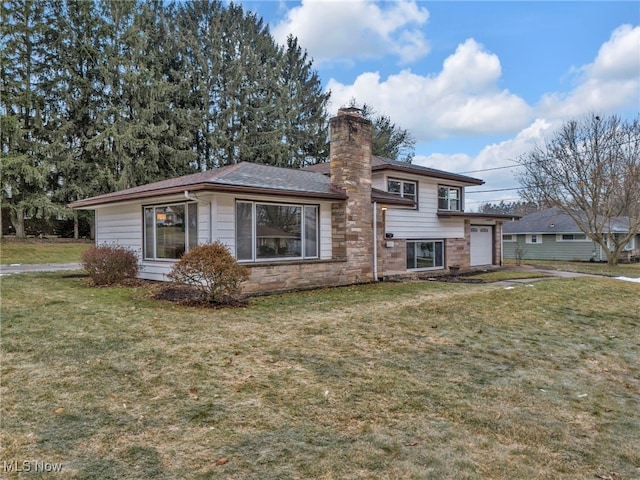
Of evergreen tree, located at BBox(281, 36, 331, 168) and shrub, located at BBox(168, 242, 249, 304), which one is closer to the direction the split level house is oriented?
the shrub

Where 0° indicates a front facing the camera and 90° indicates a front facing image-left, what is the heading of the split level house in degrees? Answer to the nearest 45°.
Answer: approximately 315°

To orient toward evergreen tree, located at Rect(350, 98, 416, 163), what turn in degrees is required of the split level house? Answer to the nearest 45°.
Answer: approximately 135° to its left

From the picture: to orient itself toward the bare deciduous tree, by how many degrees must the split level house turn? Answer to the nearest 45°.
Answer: approximately 90° to its left

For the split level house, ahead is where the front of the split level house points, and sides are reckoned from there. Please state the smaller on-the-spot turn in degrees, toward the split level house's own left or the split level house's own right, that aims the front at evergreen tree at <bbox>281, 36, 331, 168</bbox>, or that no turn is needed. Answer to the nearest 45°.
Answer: approximately 135° to the split level house's own left

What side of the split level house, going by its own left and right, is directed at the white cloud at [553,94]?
left

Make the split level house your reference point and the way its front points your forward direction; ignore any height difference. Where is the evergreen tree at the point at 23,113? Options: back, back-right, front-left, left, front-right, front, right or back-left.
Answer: back

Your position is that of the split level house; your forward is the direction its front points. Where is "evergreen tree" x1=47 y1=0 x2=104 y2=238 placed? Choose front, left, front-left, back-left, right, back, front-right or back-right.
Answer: back

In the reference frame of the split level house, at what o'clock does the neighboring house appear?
The neighboring house is roughly at 9 o'clock from the split level house.
